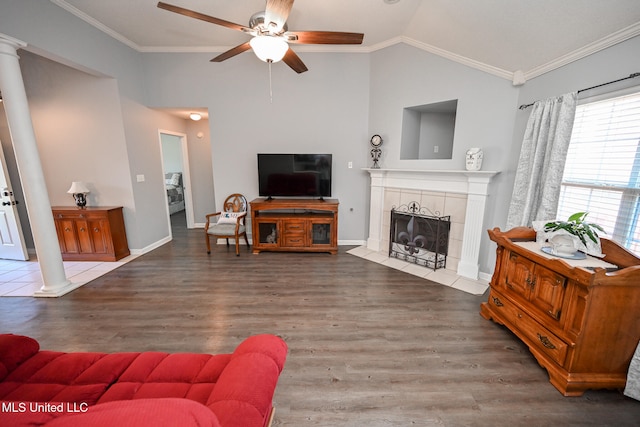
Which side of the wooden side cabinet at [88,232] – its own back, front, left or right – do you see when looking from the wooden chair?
left

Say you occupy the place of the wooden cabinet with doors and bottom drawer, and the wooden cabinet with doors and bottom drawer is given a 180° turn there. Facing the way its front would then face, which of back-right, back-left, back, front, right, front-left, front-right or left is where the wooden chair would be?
back-left

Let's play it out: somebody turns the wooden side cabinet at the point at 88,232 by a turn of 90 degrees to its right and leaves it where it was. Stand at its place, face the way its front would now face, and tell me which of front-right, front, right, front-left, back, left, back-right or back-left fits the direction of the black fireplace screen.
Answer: back

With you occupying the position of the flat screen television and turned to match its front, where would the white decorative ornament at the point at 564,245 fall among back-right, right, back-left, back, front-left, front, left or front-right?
front-left

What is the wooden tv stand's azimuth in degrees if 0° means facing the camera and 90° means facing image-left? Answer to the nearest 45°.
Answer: approximately 0°

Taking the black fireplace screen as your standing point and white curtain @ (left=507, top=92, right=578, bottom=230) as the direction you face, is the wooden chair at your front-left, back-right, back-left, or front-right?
back-right

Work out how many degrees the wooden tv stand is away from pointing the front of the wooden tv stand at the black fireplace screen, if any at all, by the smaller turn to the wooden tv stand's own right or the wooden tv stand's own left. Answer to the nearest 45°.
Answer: approximately 90° to the wooden tv stand's own left

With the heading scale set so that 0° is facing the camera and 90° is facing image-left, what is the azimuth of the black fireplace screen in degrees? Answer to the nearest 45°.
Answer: approximately 45°

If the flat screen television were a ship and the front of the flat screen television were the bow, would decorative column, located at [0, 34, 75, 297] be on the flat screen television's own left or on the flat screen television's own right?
on the flat screen television's own right

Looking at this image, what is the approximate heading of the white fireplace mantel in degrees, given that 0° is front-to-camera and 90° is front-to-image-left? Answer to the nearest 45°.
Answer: approximately 45°

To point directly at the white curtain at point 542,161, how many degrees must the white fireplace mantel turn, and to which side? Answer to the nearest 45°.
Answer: approximately 90° to its left

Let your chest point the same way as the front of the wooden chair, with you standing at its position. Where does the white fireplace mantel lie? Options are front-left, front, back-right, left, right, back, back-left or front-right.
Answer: left
